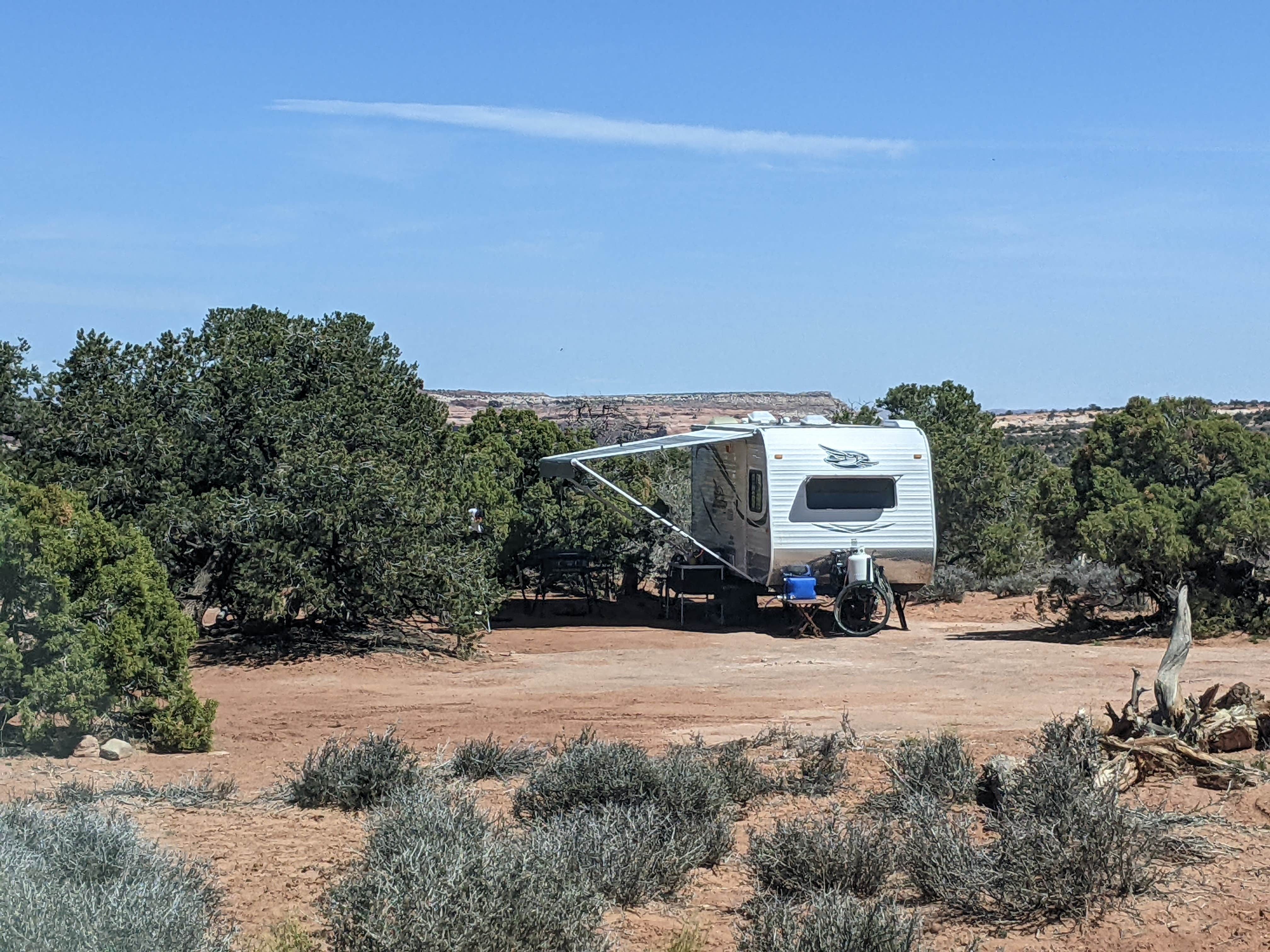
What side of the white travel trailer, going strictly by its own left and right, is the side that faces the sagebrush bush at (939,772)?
front

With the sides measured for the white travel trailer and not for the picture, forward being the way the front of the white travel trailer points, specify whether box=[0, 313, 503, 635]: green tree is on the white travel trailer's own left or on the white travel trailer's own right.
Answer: on the white travel trailer's own right

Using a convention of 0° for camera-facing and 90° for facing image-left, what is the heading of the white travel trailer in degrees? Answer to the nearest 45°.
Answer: approximately 0°

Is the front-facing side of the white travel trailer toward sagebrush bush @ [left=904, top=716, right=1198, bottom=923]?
yes

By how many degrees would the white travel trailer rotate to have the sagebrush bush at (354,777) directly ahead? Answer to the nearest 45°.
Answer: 0° — it already faces it

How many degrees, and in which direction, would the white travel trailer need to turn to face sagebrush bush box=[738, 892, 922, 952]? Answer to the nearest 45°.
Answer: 0° — it already faces it

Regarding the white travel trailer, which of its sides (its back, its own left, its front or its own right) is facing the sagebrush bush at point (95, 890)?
front

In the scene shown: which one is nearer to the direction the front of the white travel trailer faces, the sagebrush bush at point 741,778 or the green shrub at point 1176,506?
the sagebrush bush

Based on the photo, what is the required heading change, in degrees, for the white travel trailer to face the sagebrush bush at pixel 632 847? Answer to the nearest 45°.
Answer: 0° — it already faces it

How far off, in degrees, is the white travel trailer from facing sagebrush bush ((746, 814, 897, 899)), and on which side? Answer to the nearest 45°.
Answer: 0° — it already faces it
